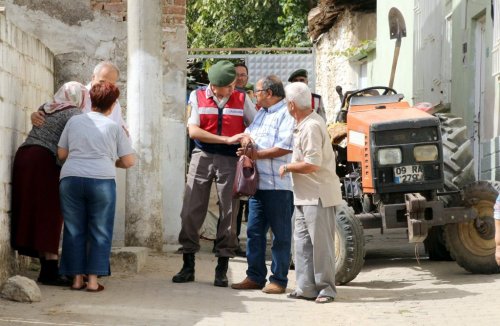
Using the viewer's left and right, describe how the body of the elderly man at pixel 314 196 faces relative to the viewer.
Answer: facing to the left of the viewer

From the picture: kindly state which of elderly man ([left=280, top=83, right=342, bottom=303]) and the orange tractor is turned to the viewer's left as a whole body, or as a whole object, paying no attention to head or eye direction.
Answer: the elderly man

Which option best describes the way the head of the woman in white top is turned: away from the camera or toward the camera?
away from the camera

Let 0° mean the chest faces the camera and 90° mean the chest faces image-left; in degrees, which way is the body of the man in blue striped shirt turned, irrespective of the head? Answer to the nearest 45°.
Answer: approximately 45°

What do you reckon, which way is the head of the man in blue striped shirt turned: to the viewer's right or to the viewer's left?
to the viewer's left

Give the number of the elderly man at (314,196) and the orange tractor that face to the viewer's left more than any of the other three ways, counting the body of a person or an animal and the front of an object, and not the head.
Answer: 1

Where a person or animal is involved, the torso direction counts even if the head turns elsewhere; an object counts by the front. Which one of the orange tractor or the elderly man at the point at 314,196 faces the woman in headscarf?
the elderly man

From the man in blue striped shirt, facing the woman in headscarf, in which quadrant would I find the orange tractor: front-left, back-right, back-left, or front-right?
back-right

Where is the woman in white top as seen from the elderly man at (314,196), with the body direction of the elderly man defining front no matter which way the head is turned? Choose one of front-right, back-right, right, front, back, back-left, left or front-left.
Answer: front

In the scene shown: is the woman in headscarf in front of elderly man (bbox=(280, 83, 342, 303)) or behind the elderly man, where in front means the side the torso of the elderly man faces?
in front

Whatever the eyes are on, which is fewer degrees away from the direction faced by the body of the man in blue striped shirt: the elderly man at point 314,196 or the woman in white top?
the woman in white top

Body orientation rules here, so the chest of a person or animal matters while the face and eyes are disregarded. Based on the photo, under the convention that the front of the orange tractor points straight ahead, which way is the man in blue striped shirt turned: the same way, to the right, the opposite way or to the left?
to the right

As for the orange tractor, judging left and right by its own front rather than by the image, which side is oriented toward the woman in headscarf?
right

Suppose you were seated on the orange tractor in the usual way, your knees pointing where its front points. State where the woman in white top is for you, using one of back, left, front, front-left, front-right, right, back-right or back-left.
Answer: right
